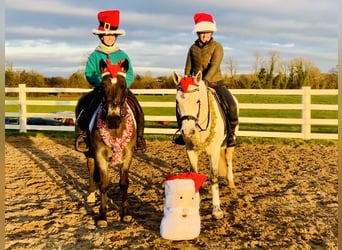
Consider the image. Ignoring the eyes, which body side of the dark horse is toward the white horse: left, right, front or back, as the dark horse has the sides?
left

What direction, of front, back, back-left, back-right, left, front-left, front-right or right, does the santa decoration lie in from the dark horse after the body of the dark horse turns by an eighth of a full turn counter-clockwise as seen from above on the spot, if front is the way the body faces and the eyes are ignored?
front

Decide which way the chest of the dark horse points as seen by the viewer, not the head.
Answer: toward the camera
